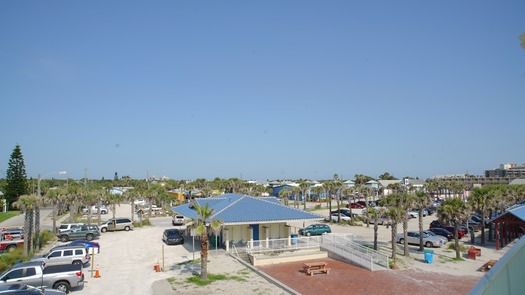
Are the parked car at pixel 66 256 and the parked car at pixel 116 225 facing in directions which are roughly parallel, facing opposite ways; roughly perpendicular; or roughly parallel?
roughly parallel

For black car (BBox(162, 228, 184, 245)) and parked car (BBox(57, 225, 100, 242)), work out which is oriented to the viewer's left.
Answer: the parked car

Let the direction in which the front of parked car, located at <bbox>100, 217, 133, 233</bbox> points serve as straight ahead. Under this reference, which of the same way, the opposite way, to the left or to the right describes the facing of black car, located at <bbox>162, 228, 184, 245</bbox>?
to the left

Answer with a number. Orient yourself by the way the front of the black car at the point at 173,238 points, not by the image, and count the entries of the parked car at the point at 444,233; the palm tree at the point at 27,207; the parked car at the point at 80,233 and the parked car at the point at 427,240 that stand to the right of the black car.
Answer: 2

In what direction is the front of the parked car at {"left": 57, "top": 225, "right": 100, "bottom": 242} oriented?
to the viewer's left

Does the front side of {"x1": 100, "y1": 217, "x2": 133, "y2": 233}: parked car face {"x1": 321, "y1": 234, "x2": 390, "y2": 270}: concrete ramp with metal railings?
no

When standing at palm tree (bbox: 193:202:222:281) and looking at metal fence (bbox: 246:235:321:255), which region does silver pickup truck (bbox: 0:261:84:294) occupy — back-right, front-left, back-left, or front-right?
back-left

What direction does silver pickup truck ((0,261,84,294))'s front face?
to the viewer's left

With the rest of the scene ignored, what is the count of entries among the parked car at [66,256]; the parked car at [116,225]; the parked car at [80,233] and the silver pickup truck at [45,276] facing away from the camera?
0

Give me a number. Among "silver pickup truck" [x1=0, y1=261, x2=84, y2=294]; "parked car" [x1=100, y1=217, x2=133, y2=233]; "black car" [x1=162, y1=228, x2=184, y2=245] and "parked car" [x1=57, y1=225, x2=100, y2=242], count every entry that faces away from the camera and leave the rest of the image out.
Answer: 1

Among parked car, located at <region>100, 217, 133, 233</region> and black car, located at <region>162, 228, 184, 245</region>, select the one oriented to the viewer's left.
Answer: the parked car

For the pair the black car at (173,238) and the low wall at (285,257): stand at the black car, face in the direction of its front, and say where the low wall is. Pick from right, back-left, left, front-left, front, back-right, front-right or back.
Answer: back-right
